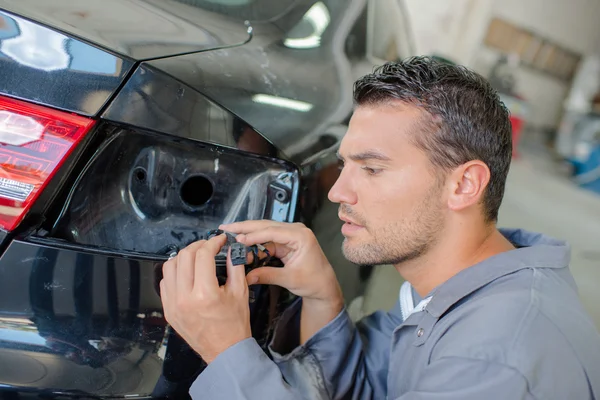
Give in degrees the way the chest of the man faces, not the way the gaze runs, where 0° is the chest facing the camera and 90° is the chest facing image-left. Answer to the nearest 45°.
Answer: approximately 90°

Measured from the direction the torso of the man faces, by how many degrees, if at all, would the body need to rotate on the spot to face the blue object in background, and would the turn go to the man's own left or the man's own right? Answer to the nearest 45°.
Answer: approximately 90° to the man's own right

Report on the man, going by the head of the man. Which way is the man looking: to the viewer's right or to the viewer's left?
to the viewer's left

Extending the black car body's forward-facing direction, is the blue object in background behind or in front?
in front
